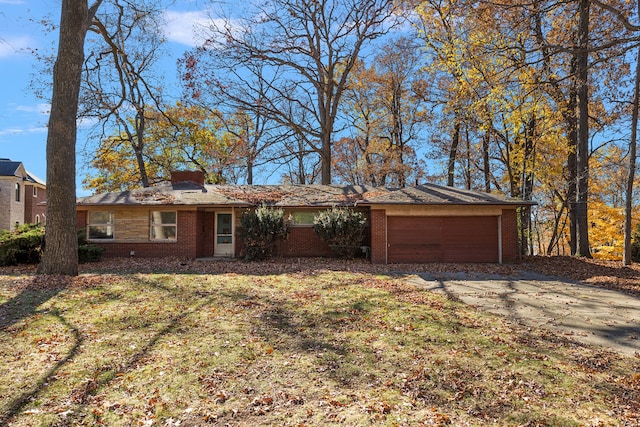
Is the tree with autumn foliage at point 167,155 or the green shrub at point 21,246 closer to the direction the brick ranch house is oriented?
the green shrub

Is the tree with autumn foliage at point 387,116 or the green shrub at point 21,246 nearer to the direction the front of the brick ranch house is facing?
the green shrub

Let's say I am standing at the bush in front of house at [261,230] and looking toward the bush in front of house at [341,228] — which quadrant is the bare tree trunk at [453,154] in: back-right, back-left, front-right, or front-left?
front-left

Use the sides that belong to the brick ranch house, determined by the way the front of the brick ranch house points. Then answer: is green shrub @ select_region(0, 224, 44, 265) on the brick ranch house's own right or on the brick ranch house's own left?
on the brick ranch house's own right

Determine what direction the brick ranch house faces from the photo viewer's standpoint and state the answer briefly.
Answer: facing the viewer

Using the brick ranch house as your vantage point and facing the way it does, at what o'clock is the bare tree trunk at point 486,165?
The bare tree trunk is roughly at 8 o'clock from the brick ranch house.

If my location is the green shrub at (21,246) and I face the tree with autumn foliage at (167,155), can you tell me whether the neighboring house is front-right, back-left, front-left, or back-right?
front-left

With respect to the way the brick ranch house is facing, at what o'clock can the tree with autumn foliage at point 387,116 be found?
The tree with autumn foliage is roughly at 7 o'clock from the brick ranch house.

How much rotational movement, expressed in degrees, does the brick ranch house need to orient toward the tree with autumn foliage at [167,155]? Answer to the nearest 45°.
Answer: approximately 135° to its right

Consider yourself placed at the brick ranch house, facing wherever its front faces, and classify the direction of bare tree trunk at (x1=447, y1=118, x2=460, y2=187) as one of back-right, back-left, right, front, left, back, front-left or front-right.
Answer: back-left

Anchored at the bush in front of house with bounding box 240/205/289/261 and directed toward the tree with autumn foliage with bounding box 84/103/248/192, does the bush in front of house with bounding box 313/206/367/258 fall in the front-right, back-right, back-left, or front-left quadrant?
back-right

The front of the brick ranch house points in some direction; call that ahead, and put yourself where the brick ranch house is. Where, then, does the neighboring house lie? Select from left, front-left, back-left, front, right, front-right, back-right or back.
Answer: back-right
